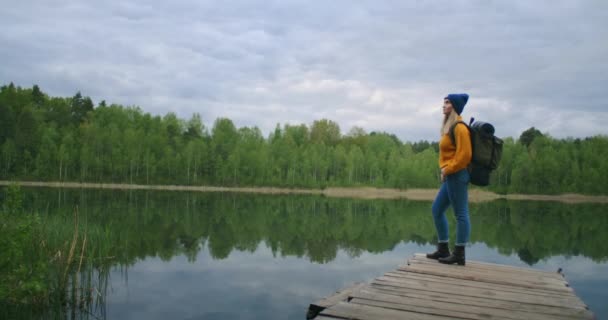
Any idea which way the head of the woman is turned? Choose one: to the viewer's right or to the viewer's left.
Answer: to the viewer's left

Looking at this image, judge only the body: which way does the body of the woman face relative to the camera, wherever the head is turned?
to the viewer's left
